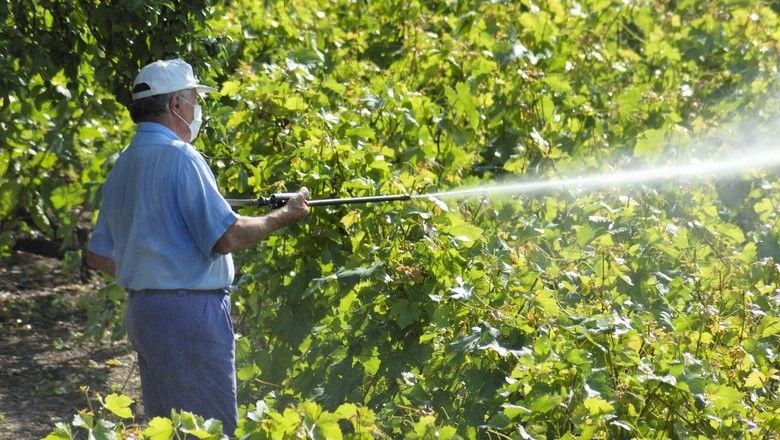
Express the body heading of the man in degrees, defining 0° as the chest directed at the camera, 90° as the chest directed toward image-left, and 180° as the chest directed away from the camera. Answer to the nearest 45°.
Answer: approximately 225°
